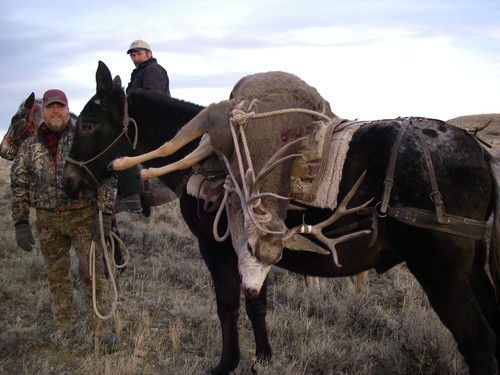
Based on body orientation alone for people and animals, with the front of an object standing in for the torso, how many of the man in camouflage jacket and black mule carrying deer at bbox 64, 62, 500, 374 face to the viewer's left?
1

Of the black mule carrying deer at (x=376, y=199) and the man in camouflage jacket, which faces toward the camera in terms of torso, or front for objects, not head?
the man in camouflage jacket

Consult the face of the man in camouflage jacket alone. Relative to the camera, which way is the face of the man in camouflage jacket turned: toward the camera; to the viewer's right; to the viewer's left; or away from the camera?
toward the camera

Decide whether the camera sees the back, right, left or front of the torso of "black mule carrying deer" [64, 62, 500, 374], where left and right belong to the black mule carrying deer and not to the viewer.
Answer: left

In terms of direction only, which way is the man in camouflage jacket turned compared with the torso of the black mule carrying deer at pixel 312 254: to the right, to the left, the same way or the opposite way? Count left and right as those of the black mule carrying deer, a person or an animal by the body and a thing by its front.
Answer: to the left

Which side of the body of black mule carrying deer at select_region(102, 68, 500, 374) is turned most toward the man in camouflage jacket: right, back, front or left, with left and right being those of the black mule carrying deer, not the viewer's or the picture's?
front

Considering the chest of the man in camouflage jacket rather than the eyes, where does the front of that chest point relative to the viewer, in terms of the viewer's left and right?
facing the viewer

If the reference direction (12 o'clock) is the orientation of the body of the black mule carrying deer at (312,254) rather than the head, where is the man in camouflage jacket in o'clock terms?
The man in camouflage jacket is roughly at 1 o'clock from the black mule carrying deer.

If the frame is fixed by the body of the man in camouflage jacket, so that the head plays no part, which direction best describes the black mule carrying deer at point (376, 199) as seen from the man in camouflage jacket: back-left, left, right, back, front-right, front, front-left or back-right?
front-left

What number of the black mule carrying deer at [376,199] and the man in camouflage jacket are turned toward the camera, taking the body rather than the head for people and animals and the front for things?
1
